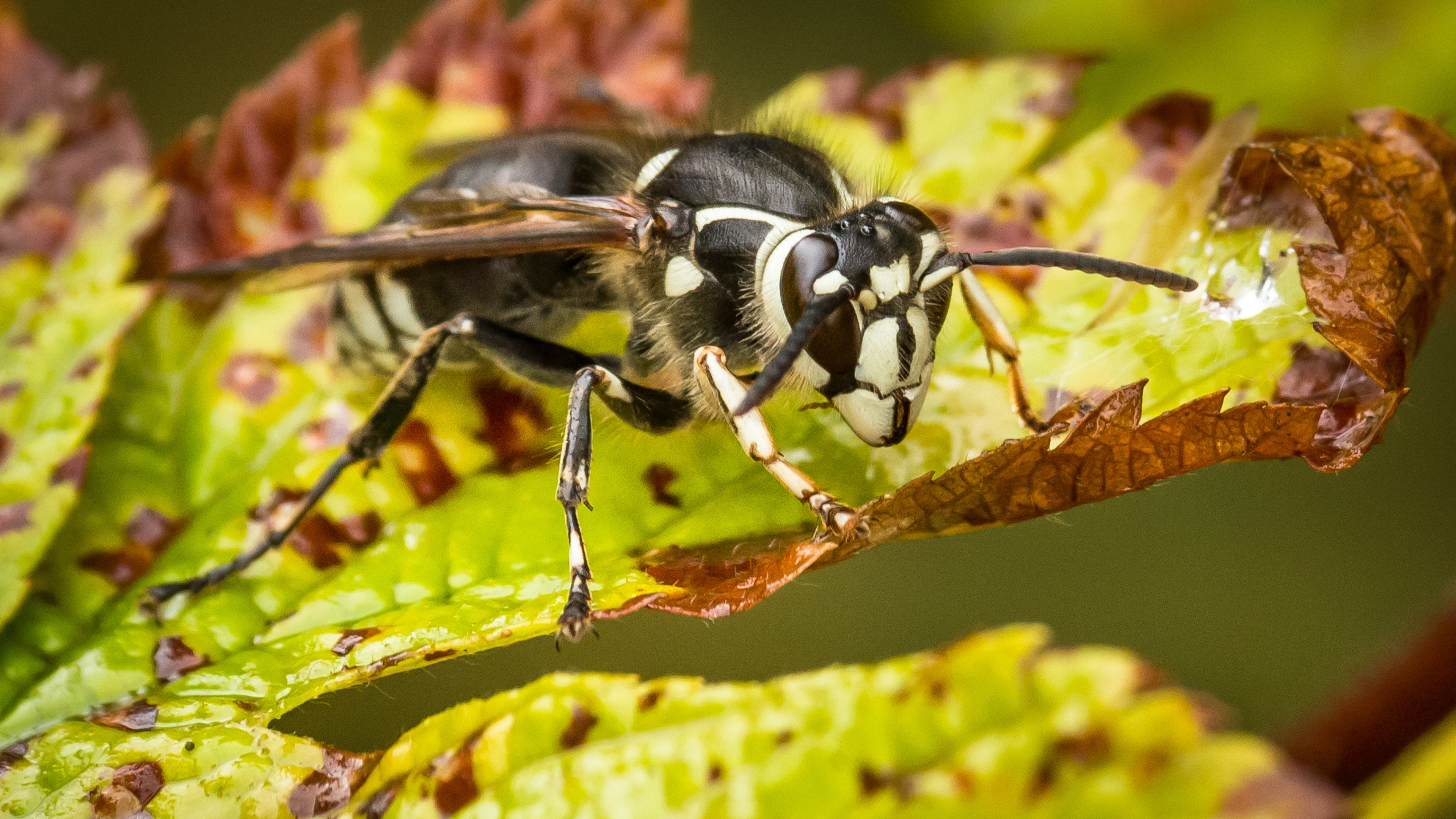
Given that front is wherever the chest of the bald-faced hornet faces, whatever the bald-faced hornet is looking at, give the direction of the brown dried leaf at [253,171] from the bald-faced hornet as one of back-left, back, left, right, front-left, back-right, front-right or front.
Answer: back

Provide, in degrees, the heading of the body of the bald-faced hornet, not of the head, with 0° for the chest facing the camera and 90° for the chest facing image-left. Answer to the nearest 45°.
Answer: approximately 315°

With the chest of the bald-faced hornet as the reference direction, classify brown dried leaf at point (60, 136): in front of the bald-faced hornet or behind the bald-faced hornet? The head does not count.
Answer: behind
